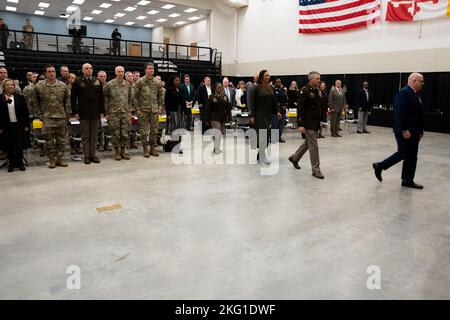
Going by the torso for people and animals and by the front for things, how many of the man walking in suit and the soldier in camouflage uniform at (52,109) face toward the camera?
1

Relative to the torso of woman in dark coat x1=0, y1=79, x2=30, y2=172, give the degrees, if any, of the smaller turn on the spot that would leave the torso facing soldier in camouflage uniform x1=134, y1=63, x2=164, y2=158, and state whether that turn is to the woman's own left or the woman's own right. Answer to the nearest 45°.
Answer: approximately 90° to the woman's own left

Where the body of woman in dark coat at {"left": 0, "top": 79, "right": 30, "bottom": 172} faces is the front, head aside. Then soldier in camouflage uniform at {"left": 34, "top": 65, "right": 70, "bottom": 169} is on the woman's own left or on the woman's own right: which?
on the woman's own left

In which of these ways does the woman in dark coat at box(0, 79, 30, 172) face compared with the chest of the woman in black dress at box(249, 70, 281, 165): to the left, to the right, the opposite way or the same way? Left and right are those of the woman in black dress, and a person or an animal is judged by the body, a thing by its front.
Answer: the same way

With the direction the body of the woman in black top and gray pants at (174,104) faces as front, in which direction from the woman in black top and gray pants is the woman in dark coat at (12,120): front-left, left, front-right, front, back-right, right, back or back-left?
right

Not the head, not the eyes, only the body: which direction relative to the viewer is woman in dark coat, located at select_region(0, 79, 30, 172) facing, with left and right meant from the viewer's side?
facing the viewer

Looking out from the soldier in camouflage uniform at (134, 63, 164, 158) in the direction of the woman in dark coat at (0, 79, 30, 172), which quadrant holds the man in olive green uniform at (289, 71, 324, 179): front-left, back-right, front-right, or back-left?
back-left

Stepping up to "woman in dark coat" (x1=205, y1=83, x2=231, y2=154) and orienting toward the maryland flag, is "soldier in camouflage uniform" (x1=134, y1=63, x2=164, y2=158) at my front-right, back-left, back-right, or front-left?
back-left

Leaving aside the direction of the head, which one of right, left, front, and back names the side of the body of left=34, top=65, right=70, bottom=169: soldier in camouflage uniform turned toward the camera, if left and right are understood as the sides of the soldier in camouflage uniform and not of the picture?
front

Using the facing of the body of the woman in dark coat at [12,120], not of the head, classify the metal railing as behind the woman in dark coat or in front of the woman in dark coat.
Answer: behind

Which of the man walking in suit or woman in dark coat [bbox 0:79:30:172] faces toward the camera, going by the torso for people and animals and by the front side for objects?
the woman in dark coat
